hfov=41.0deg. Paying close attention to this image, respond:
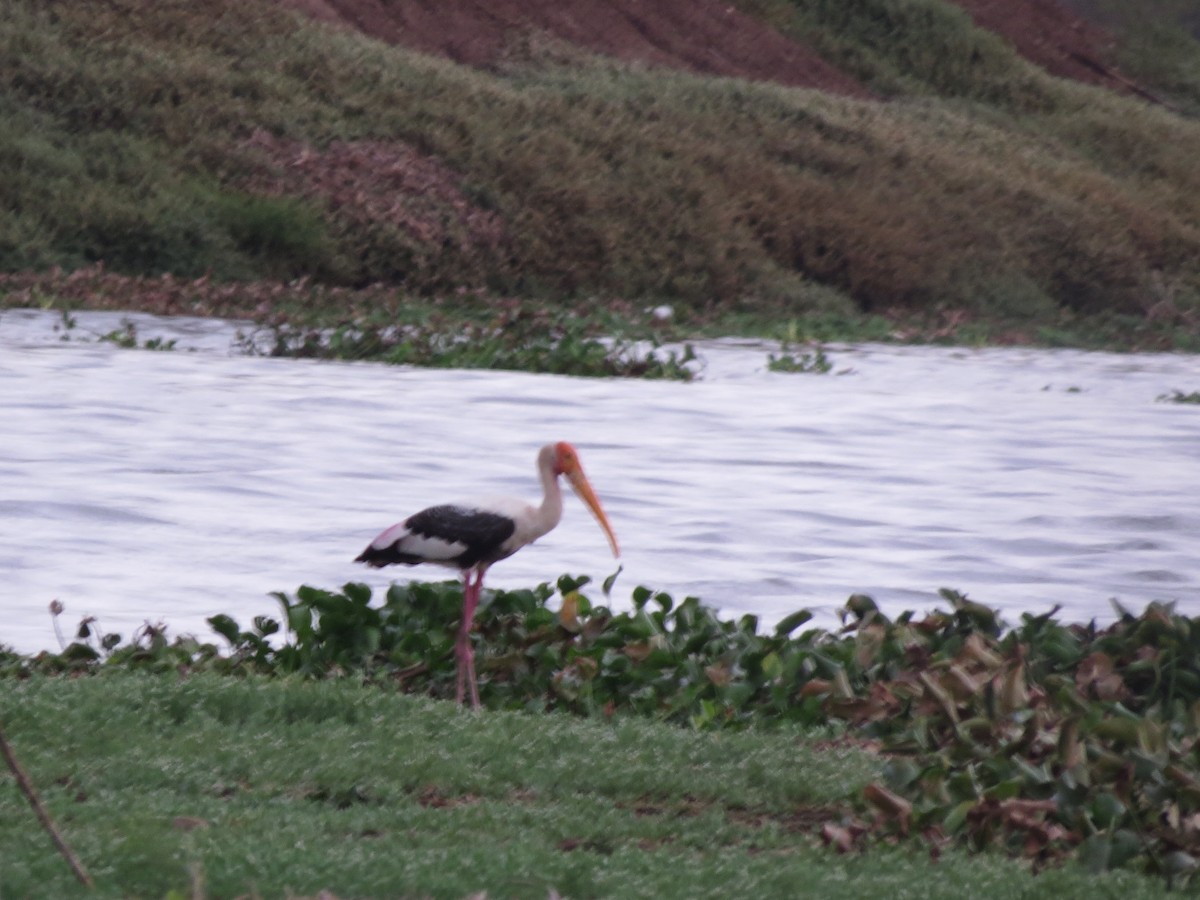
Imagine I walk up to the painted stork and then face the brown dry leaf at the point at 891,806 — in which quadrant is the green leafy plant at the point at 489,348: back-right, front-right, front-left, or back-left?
back-left

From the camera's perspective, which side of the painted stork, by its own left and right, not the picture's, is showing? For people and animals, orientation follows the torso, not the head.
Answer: right

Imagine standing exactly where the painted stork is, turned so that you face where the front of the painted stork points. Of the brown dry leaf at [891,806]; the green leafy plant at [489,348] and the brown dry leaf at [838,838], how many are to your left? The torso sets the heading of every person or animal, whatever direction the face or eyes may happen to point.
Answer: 1

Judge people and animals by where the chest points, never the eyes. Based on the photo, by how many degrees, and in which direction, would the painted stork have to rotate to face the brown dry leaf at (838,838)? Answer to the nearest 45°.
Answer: approximately 45° to its right

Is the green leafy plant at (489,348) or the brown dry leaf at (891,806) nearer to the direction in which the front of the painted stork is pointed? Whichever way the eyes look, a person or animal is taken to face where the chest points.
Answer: the brown dry leaf

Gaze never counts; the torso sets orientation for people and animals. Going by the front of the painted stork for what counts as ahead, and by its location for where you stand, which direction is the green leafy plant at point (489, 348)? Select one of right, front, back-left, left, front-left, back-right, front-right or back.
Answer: left

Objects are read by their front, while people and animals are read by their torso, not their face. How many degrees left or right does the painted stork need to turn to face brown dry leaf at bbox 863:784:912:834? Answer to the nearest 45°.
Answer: approximately 45° to its right
